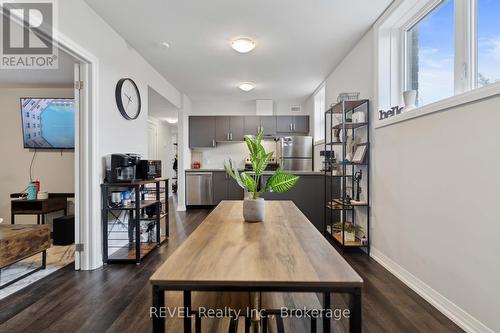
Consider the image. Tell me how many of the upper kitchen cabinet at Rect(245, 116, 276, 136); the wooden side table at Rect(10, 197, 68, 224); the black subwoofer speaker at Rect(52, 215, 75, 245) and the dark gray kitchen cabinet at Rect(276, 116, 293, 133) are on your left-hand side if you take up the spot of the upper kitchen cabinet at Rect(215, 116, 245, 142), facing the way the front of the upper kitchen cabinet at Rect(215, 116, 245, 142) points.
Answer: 2

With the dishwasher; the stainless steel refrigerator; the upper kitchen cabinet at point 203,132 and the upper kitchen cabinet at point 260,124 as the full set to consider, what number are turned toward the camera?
4

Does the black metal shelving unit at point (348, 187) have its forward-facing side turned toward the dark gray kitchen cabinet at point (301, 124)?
no

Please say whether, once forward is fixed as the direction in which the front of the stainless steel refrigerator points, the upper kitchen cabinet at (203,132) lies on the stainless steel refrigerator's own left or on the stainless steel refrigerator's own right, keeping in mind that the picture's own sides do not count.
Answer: on the stainless steel refrigerator's own right

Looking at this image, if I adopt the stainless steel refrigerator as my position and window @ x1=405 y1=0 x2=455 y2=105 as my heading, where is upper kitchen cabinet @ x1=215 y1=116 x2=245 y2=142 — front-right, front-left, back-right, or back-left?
back-right

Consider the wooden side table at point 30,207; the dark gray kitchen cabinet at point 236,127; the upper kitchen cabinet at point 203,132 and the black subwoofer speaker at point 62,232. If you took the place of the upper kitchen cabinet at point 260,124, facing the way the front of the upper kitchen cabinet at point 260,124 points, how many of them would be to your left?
0

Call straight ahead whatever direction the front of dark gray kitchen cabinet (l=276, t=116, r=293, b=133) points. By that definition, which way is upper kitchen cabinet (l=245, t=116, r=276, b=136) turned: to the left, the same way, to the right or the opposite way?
the same way

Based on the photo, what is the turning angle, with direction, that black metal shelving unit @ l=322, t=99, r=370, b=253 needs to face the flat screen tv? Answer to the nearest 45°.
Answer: approximately 45° to its right

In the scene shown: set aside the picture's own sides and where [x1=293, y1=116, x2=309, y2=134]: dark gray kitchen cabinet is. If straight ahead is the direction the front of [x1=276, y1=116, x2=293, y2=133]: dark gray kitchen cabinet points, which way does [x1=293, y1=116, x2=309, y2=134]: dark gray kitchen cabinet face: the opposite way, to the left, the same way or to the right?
the same way

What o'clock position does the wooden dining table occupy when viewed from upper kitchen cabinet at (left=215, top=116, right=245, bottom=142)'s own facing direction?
The wooden dining table is roughly at 12 o'clock from the upper kitchen cabinet.

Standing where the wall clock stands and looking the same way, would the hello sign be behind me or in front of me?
in front

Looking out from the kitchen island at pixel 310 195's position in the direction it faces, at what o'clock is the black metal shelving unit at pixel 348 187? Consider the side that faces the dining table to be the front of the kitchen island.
The black metal shelving unit is roughly at 11 o'clock from the kitchen island.

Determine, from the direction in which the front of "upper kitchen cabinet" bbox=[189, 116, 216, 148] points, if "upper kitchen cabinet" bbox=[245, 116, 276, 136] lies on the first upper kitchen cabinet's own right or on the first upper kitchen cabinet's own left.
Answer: on the first upper kitchen cabinet's own left

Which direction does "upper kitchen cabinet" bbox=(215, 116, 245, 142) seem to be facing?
toward the camera

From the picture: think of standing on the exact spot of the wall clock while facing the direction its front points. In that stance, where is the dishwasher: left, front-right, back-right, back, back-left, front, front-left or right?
left

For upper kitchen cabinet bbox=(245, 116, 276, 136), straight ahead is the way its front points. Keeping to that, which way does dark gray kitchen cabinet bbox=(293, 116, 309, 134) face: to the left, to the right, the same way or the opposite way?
the same way

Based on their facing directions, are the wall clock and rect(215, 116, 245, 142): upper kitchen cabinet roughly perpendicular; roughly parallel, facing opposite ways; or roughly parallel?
roughly perpendicular

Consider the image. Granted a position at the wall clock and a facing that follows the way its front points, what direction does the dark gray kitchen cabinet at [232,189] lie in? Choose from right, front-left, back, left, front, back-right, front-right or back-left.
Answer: left

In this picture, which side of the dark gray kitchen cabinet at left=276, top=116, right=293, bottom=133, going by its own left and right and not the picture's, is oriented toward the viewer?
front

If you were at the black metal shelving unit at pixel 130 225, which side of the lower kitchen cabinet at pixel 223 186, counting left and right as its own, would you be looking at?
front

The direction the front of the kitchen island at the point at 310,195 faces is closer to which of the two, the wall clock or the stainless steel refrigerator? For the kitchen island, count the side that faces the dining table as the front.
the wall clock

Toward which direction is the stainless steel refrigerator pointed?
toward the camera

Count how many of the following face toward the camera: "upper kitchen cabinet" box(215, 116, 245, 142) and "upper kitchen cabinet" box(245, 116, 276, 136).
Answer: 2
